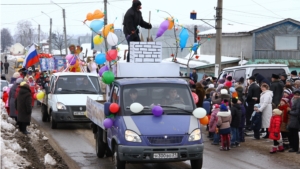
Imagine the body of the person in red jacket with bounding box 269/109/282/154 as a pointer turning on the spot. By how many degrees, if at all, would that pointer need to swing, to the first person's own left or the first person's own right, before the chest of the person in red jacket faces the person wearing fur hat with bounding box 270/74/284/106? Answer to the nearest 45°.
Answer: approximately 90° to the first person's own right

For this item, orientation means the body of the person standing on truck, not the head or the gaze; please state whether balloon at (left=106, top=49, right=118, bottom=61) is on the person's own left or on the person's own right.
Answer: on the person's own right

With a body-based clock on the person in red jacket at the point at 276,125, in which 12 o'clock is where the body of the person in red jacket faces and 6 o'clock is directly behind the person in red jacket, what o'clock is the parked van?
The parked van is roughly at 3 o'clock from the person in red jacket.

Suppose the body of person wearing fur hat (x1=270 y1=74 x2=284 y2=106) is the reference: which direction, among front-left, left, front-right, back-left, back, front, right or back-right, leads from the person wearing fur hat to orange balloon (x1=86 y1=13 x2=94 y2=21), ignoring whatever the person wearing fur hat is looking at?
front-left

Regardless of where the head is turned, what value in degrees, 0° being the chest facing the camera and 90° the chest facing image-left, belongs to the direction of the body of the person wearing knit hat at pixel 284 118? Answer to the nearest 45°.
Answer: approximately 90°

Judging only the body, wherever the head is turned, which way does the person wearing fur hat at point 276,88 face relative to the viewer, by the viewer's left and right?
facing to the left of the viewer

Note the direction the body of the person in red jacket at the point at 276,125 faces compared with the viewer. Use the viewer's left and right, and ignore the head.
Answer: facing to the left of the viewer
